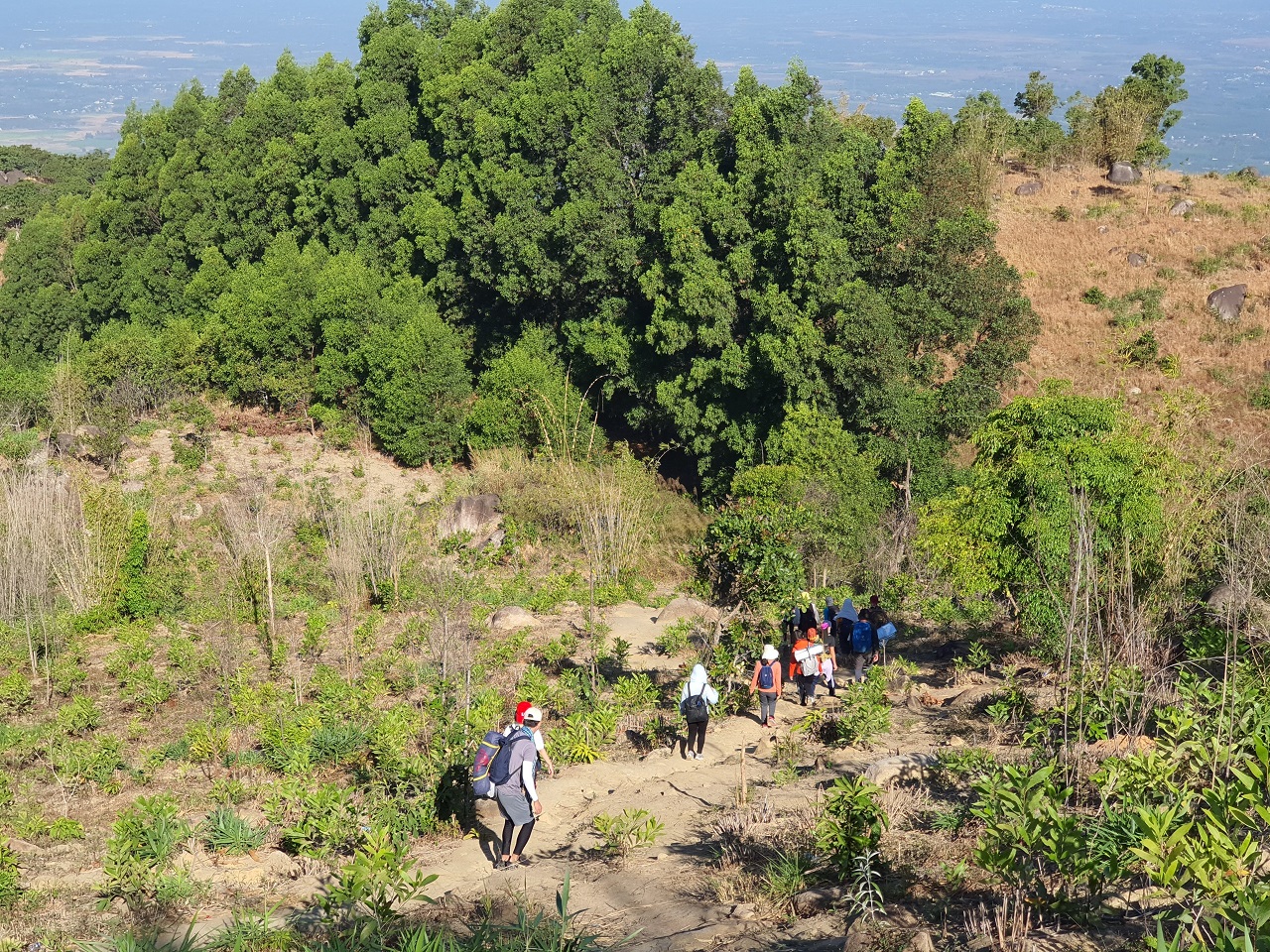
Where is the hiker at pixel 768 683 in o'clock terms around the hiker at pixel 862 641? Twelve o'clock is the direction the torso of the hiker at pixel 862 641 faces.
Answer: the hiker at pixel 768 683 is roughly at 7 o'clock from the hiker at pixel 862 641.

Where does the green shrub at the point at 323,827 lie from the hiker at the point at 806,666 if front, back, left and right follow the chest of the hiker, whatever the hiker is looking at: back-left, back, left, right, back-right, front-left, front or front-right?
back-left

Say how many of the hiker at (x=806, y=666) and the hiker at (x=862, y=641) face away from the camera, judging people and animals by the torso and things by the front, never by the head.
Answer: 2

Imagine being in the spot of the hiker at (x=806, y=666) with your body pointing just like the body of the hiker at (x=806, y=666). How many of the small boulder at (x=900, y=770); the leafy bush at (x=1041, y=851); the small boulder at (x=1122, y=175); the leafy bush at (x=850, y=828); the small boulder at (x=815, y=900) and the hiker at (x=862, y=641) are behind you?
4

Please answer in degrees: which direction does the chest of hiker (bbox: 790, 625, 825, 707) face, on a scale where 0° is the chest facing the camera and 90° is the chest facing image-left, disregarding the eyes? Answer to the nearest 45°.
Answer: approximately 180°

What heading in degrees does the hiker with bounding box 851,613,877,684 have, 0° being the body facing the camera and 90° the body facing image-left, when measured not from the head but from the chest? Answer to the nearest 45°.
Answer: approximately 180°

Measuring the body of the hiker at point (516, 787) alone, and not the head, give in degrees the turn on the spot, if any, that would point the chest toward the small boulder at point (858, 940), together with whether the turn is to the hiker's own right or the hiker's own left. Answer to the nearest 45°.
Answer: approximately 90° to the hiker's own right

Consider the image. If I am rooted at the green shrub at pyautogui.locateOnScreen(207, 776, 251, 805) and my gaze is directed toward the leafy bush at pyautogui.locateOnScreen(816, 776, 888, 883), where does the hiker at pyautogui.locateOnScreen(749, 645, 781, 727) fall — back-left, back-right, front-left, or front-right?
front-left

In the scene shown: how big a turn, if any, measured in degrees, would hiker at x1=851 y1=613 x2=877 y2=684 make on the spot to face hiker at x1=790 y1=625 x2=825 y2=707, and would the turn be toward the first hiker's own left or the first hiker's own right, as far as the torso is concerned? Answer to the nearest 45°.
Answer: approximately 135° to the first hiker's own left

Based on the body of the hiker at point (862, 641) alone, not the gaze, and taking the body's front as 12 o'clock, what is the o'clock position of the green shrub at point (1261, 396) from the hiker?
The green shrub is roughly at 1 o'clock from the hiker.

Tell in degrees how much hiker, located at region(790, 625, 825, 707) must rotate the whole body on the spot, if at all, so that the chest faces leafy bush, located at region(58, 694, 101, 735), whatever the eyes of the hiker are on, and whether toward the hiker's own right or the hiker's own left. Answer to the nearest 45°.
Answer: approximately 90° to the hiker's own left

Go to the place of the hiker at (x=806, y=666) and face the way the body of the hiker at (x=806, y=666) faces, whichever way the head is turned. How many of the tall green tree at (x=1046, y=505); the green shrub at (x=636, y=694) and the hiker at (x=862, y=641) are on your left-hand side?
1
